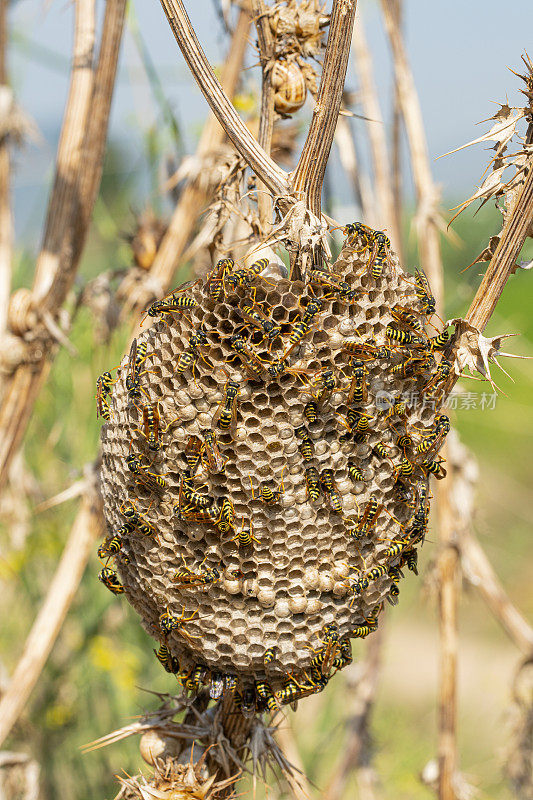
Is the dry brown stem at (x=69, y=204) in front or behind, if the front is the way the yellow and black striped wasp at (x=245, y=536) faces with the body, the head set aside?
in front

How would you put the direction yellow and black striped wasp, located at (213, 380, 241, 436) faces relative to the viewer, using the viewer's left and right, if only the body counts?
facing away from the viewer
